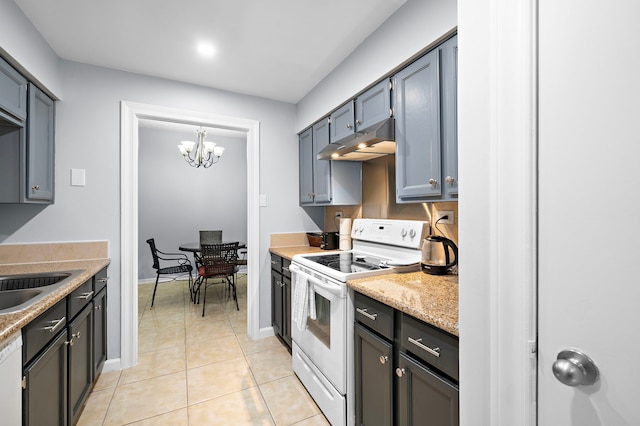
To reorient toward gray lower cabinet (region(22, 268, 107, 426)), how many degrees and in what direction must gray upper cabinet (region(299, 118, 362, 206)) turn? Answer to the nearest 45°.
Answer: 0° — it already faces it

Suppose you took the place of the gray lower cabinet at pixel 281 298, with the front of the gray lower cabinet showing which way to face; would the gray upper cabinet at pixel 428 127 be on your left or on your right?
on your left

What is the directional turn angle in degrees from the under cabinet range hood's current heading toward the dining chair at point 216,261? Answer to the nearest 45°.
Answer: approximately 90° to its right

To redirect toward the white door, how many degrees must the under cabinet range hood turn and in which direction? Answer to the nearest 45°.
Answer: approximately 45° to its left

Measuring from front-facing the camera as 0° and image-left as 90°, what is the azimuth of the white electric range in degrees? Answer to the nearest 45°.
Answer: approximately 45°

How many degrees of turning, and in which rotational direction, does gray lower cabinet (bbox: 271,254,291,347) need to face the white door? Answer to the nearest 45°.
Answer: approximately 90° to its left

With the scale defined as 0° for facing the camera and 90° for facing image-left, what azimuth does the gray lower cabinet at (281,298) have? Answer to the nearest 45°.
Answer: approximately 90°

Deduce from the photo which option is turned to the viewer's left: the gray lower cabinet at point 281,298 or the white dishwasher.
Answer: the gray lower cabinet

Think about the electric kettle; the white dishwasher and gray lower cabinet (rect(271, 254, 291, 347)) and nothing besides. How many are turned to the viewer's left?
2

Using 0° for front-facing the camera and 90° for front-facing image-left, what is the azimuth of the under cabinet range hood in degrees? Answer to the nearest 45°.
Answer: approximately 45°

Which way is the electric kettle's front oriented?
to the viewer's left

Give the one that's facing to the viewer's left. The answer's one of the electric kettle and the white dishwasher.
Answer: the electric kettle

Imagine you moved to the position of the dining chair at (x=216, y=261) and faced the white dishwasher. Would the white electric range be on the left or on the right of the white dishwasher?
left
